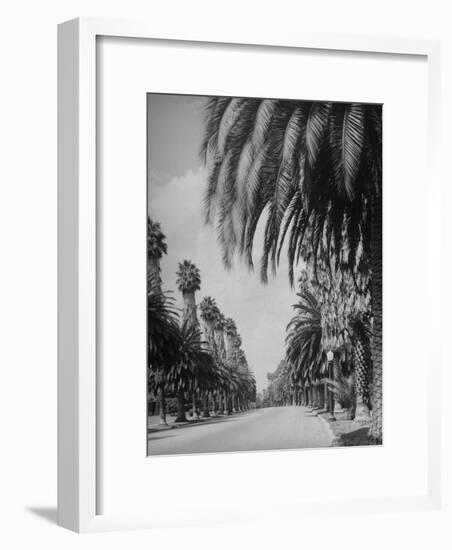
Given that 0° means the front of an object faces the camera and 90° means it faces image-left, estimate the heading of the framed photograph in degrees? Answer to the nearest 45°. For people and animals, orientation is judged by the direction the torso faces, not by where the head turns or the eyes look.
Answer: approximately 315°
